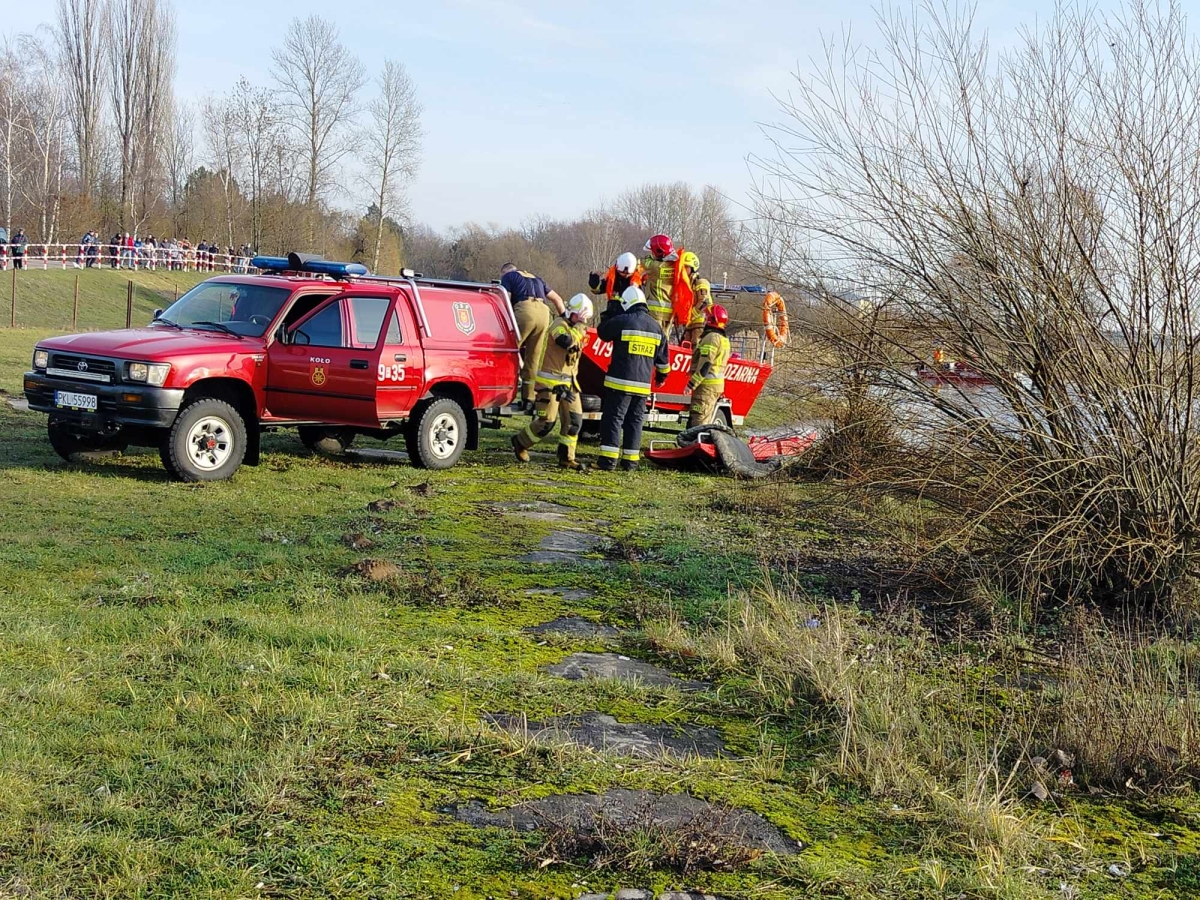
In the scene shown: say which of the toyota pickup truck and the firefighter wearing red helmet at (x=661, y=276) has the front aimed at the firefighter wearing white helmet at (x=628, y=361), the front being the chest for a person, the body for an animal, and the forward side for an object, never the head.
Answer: the firefighter wearing red helmet

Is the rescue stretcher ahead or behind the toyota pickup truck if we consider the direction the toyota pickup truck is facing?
behind

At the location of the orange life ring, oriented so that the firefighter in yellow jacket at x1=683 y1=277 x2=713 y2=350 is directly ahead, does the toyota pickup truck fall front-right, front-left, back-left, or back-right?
front-left

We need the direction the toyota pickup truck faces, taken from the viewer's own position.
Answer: facing the viewer and to the left of the viewer

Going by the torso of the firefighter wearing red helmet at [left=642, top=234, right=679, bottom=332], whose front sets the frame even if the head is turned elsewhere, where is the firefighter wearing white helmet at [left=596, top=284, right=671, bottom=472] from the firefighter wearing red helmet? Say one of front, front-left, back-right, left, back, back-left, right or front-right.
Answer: front

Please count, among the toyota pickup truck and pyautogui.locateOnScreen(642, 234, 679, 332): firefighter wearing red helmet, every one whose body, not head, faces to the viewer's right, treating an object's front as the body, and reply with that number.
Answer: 0

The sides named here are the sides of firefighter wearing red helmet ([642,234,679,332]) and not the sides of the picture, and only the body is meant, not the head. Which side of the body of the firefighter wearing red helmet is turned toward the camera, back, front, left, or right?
front
